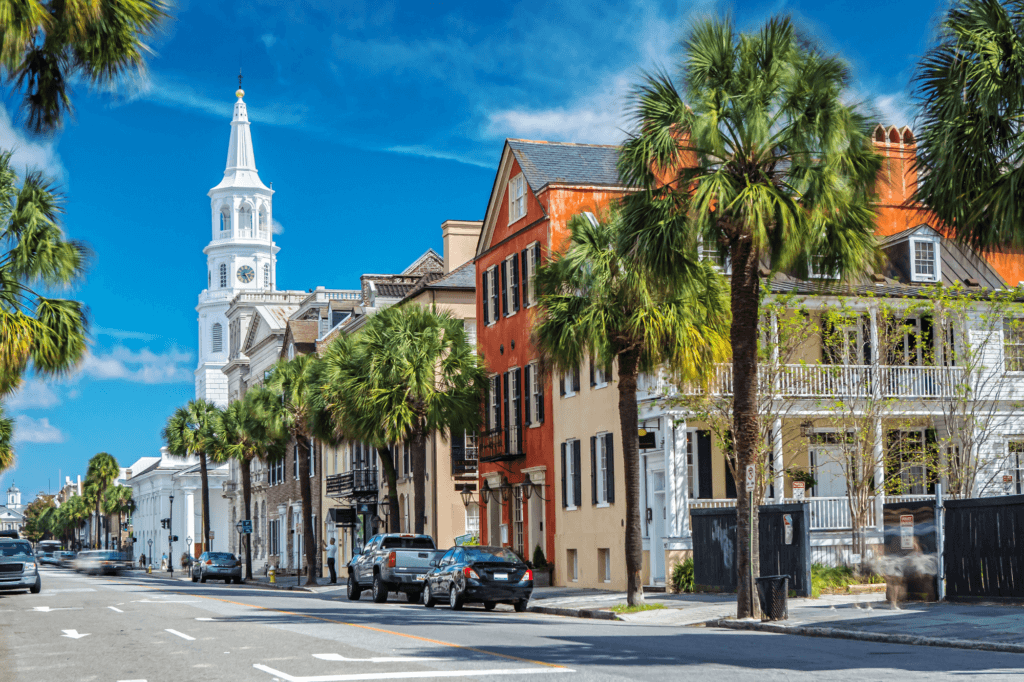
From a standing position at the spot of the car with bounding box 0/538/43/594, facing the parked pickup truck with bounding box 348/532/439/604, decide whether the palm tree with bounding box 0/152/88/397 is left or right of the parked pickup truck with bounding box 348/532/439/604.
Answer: right

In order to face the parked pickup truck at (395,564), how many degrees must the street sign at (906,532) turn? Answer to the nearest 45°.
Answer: approximately 135° to its right

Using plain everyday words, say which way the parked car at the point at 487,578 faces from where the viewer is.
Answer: facing away from the viewer and to the left of the viewer

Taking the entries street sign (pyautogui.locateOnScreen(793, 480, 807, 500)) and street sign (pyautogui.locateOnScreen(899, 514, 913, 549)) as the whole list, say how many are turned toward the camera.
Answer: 2

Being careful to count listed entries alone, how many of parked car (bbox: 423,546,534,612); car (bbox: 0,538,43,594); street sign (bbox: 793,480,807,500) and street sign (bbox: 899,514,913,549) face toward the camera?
3

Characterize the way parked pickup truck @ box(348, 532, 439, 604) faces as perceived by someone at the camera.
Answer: facing away from the viewer and to the left of the viewer

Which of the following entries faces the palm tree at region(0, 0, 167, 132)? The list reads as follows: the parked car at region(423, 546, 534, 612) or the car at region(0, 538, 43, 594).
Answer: the car at region(0, 538, 43, 594)

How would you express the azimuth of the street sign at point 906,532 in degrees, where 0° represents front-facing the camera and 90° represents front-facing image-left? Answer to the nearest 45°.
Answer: approximately 0°
